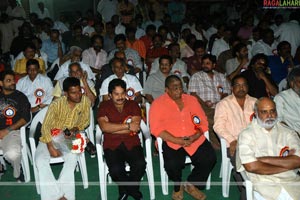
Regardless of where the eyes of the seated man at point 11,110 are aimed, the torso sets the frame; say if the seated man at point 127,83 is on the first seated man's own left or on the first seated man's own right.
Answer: on the first seated man's own left

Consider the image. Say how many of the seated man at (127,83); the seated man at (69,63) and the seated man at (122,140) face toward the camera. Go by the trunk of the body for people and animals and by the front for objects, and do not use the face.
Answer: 3

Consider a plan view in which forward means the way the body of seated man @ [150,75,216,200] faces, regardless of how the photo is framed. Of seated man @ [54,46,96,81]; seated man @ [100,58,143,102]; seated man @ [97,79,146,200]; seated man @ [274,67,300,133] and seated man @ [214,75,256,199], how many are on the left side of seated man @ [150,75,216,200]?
2

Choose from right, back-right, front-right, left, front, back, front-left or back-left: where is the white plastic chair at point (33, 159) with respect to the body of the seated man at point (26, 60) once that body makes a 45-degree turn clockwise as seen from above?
front-left

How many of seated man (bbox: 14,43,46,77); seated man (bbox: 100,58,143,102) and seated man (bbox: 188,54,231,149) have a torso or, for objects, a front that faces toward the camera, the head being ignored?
3

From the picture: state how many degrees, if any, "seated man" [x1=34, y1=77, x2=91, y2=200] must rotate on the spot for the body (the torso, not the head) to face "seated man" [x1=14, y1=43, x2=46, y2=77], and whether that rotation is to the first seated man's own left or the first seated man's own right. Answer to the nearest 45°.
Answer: approximately 135° to the first seated man's own left

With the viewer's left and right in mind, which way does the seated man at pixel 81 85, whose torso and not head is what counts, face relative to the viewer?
facing the viewer

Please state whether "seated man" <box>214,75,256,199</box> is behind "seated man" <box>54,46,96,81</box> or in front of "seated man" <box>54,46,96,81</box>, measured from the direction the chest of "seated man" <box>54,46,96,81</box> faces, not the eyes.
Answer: in front

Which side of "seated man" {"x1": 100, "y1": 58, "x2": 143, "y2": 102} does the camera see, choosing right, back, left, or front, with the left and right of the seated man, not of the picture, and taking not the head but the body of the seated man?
front

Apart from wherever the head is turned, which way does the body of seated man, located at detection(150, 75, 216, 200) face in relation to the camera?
toward the camera

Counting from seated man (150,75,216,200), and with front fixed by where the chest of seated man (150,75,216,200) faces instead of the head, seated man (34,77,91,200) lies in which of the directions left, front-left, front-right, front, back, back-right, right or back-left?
right

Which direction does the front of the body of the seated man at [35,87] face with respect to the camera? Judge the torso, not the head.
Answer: toward the camera

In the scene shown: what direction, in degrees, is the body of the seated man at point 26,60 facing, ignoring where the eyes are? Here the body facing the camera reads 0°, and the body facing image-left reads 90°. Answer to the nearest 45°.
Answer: approximately 0°

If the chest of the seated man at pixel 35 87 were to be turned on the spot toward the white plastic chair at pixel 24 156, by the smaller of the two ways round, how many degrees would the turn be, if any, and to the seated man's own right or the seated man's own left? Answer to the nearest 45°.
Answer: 0° — they already face it

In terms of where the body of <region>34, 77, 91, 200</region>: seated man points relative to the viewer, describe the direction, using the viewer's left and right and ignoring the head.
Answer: facing the viewer and to the right of the viewer

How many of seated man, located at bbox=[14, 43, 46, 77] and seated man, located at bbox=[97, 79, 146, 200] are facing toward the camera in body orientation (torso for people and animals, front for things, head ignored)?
2
